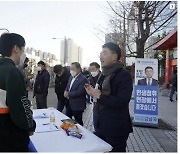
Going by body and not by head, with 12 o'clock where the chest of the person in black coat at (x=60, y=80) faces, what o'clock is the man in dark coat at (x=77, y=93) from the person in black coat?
The man in dark coat is roughly at 10 o'clock from the person in black coat.

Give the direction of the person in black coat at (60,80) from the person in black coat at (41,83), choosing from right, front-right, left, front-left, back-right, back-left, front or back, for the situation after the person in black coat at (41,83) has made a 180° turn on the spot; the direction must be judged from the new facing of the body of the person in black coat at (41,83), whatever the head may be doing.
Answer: right

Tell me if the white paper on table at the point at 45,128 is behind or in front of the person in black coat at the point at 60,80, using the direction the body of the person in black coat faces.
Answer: in front

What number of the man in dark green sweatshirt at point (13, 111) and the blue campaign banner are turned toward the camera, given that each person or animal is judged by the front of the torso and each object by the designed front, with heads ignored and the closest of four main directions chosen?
1

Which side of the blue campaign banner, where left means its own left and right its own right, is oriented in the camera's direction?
front

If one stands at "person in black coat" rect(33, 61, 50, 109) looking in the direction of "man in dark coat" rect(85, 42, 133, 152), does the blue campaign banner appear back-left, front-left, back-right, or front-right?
front-left

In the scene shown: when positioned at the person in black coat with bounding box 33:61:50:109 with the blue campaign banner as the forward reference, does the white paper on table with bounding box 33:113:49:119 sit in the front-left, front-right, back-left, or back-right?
front-right

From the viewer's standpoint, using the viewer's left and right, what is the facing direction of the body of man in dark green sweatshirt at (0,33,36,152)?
facing away from the viewer and to the right of the viewer

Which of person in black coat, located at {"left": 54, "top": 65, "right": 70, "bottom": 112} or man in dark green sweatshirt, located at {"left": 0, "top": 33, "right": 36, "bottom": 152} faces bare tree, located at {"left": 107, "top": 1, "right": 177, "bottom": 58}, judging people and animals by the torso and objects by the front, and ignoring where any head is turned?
the man in dark green sweatshirt

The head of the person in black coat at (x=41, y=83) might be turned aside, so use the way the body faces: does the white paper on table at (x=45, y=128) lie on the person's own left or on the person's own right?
on the person's own left

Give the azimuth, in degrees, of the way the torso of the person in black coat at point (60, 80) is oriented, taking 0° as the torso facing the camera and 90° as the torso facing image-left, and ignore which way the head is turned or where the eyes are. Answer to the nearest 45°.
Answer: approximately 45°

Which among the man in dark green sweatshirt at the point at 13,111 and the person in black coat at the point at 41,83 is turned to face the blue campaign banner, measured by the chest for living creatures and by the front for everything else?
the man in dark green sweatshirt

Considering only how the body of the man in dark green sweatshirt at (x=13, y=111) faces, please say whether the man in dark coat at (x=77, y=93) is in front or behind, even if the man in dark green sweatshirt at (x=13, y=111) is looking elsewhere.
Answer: in front

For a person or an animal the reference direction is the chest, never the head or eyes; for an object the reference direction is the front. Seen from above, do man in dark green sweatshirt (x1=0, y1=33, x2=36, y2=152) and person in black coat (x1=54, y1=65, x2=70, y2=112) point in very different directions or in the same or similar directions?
very different directions

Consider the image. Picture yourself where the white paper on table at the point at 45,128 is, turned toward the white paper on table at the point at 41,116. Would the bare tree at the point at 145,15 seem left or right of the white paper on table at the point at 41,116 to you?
right

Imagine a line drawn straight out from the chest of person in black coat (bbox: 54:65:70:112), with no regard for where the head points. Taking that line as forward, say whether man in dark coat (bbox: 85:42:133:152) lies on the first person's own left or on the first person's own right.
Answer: on the first person's own left
